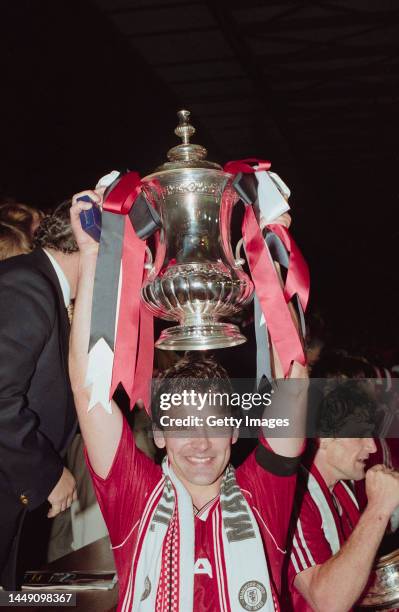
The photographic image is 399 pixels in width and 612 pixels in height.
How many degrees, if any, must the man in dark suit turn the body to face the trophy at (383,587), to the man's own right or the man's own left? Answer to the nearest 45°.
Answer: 0° — they already face it

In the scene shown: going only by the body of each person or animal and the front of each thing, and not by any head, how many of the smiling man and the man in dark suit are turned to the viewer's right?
1

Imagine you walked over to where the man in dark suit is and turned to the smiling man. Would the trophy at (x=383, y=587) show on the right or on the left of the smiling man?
left

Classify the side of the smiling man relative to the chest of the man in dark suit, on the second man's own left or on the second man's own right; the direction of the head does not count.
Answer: on the second man's own right

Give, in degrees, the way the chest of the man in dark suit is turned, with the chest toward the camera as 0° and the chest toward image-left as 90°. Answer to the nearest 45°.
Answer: approximately 270°

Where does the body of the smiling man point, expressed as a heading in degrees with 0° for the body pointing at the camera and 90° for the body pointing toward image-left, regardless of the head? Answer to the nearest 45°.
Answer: approximately 0°

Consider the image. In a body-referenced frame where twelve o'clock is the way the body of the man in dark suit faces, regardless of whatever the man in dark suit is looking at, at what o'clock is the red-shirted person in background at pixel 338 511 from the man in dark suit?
The red-shirted person in background is roughly at 1 o'clock from the man in dark suit.

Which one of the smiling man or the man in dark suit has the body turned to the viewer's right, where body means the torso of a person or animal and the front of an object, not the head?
the man in dark suit

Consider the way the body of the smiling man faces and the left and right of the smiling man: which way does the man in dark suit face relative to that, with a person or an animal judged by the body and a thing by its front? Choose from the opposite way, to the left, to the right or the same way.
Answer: to the left
